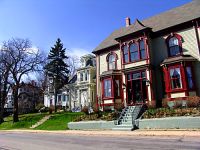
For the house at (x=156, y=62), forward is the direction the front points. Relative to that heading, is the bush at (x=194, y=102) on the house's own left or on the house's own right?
on the house's own left

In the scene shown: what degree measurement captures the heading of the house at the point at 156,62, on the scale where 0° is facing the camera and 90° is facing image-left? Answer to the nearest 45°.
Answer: approximately 45°

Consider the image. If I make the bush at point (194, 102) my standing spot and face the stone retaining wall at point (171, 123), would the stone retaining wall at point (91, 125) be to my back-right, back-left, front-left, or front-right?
front-right

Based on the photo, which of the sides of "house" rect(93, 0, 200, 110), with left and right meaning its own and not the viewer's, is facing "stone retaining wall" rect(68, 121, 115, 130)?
front

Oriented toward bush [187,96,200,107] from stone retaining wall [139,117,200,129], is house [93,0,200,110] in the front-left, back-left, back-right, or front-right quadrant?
front-left

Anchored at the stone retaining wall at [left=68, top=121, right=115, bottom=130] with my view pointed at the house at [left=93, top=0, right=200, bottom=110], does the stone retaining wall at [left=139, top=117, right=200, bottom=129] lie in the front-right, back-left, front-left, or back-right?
front-right

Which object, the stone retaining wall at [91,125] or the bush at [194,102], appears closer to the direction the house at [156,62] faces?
the stone retaining wall

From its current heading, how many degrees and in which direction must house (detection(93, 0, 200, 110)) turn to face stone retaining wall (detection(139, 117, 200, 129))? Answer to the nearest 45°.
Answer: approximately 45° to its left

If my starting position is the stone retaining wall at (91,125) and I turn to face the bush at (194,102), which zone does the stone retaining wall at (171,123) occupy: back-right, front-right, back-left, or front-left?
front-right
